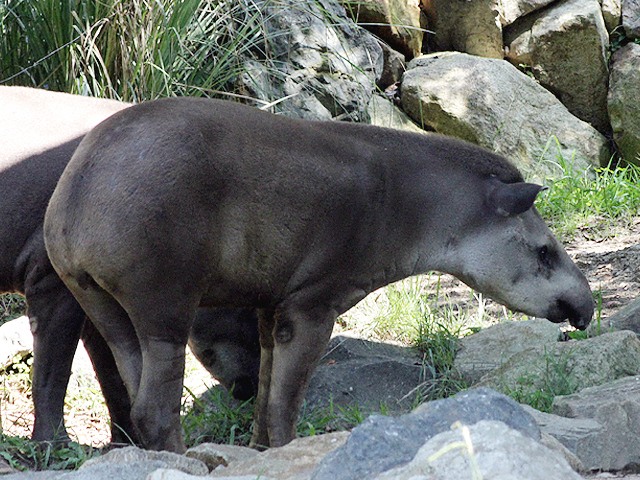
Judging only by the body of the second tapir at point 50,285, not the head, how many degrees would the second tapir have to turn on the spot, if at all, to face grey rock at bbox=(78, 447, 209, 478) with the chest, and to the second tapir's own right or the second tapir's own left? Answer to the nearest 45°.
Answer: approximately 90° to the second tapir's own right

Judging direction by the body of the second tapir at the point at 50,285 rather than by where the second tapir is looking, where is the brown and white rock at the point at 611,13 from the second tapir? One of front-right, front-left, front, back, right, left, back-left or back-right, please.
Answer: front-left

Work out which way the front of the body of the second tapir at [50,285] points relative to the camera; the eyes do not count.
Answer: to the viewer's right

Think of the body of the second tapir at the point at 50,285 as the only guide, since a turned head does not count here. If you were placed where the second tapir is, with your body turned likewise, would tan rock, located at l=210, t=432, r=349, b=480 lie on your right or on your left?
on your right

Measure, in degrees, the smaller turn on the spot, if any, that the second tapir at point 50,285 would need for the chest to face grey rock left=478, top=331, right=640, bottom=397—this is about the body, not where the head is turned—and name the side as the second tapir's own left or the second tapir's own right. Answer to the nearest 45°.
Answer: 0° — it already faces it

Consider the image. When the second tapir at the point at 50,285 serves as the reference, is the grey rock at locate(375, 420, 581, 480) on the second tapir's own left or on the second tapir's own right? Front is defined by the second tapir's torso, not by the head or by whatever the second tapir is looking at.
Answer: on the second tapir's own right

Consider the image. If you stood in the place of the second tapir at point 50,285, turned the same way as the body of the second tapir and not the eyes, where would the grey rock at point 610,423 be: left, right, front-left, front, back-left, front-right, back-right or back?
front-right

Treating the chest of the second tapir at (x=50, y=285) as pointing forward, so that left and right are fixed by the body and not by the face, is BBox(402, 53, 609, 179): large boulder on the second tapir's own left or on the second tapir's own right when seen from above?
on the second tapir's own left

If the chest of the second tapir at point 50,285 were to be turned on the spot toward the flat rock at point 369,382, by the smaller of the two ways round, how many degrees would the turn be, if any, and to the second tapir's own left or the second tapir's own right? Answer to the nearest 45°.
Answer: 0° — it already faces it

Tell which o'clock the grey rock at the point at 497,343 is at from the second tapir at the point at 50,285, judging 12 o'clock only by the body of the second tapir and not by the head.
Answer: The grey rock is roughly at 12 o'clock from the second tapir.

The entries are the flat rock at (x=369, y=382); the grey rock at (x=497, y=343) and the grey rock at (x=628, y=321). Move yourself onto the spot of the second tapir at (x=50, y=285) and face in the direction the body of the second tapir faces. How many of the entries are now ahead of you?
3
